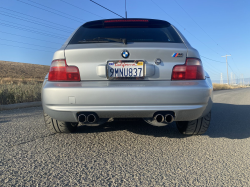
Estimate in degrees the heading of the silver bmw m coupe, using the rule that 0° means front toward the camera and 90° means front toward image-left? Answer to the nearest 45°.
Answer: approximately 180°
